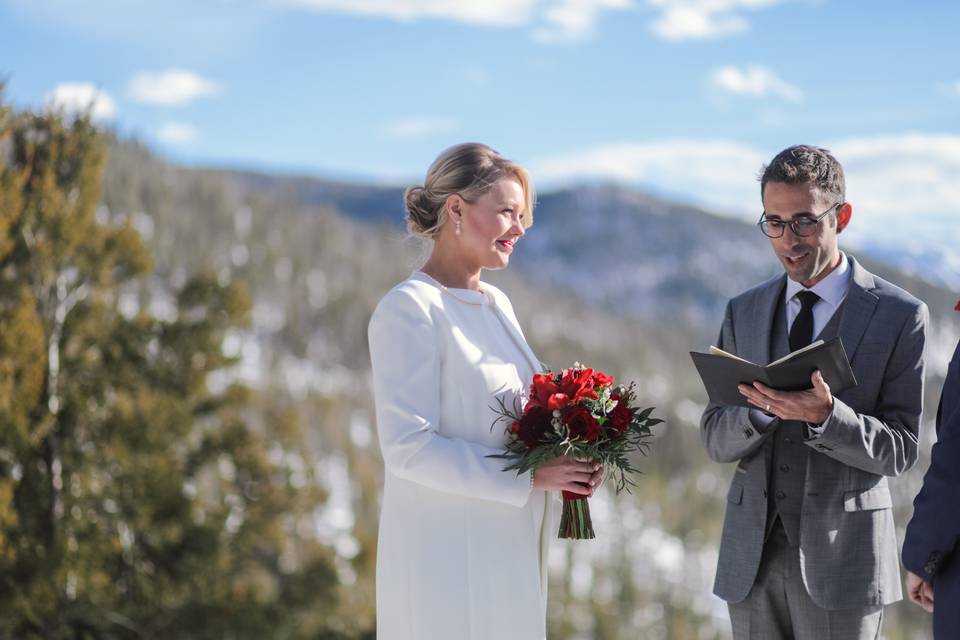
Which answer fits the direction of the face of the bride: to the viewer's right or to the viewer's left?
to the viewer's right

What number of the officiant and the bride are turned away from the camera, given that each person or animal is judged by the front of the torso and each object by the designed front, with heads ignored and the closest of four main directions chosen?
0

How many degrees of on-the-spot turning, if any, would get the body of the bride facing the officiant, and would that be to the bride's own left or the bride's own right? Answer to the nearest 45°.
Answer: approximately 45° to the bride's own left

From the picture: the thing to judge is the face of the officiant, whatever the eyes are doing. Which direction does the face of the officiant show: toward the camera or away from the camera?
toward the camera

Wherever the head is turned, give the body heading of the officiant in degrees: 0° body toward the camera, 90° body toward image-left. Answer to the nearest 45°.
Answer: approximately 45°

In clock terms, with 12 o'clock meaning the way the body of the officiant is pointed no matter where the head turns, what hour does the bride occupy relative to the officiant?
The bride is roughly at 1 o'clock from the officiant.

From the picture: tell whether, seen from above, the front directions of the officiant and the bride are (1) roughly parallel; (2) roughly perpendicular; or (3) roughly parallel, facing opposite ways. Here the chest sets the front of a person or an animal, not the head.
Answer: roughly perpendicular

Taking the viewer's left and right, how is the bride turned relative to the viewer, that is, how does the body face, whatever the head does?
facing the viewer and to the right of the viewer
